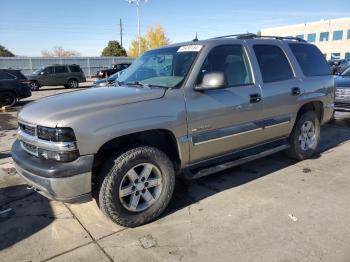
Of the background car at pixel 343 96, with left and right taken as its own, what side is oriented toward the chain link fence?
right

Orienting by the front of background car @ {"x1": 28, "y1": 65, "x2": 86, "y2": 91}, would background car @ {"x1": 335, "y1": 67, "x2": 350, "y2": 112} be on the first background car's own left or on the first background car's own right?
on the first background car's own left

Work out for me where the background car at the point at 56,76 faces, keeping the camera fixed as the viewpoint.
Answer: facing the viewer and to the left of the viewer

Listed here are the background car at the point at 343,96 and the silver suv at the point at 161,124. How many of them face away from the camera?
0

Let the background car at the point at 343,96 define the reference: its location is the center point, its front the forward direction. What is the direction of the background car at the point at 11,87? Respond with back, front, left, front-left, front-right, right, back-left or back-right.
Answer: front-right

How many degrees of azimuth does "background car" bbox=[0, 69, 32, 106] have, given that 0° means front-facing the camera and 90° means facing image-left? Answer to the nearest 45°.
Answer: approximately 135°

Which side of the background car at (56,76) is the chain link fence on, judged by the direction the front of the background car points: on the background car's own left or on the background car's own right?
on the background car's own right

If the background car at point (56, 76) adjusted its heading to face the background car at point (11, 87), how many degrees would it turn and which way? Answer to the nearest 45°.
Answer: approximately 45° to its left

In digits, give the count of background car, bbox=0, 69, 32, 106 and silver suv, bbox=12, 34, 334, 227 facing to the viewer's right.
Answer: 0
